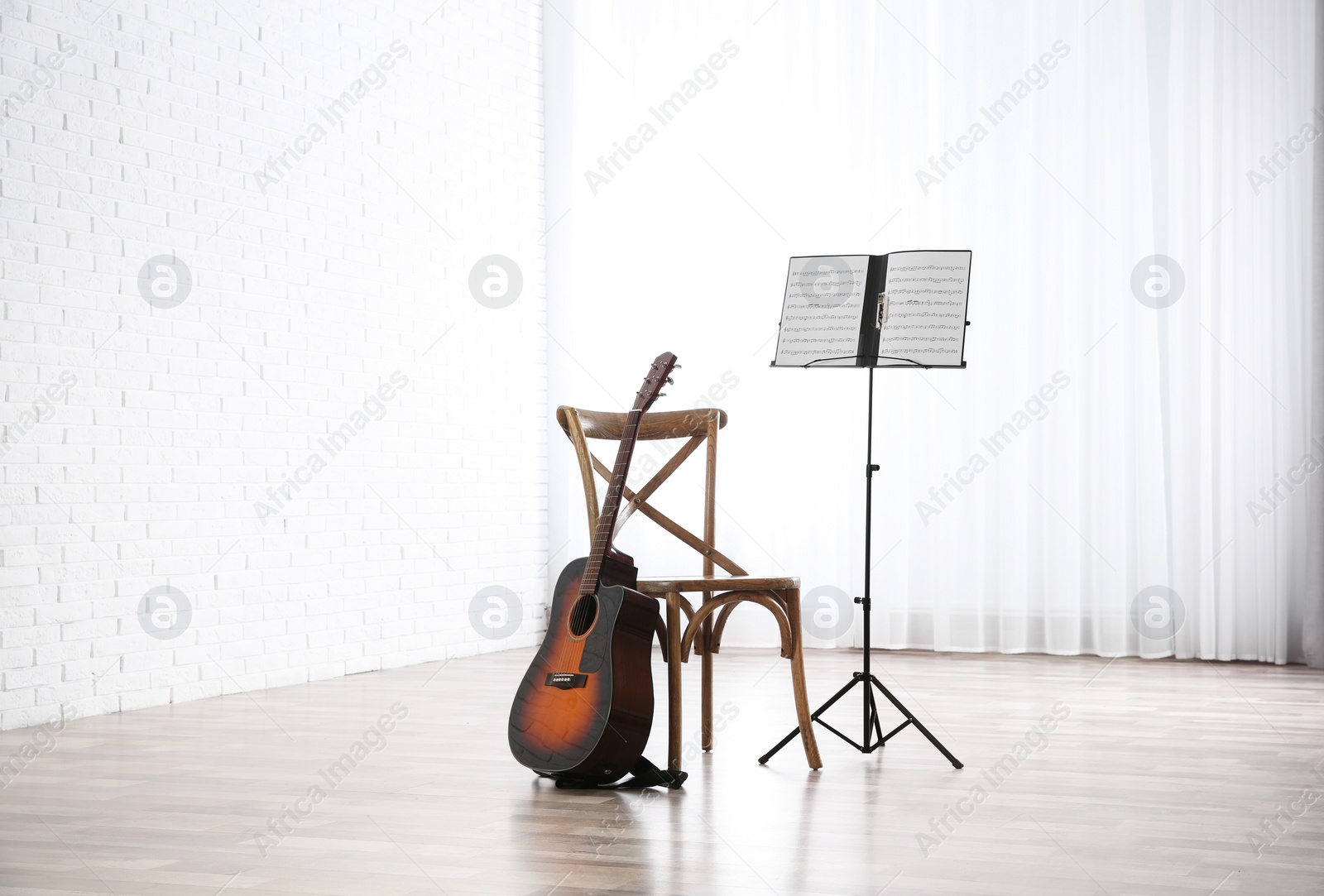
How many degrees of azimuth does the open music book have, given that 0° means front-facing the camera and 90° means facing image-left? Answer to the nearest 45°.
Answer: approximately 0°

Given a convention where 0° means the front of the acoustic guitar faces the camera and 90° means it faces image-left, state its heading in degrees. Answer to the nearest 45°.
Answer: approximately 45°

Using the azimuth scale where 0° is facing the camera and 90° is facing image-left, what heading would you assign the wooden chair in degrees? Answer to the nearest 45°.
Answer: approximately 315°

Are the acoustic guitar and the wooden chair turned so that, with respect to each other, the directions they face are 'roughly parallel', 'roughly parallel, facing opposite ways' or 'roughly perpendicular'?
roughly perpendicular
